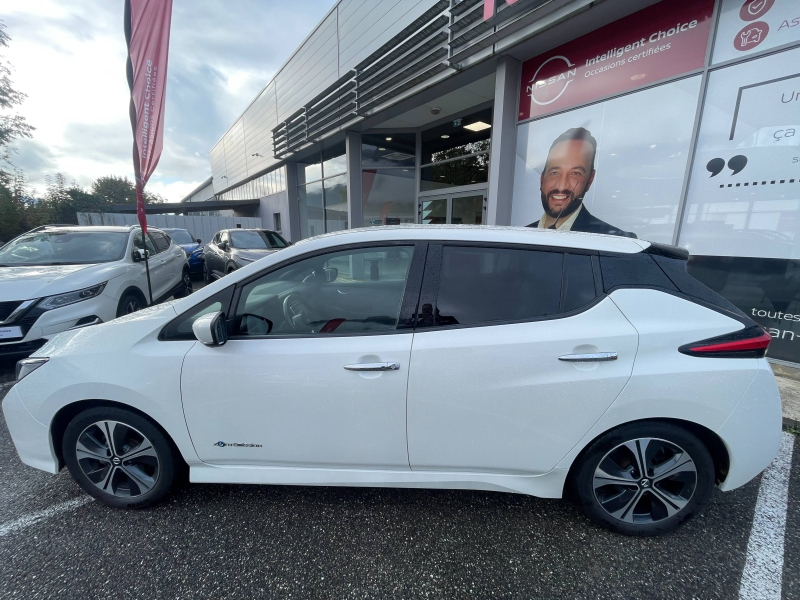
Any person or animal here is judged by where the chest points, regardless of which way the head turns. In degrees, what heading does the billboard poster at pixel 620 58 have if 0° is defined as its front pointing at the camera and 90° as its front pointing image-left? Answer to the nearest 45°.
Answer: approximately 45°

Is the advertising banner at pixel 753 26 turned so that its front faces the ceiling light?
no

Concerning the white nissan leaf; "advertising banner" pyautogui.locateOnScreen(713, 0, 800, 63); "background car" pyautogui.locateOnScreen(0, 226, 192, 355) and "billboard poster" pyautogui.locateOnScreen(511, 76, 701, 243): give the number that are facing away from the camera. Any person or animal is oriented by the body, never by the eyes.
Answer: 0

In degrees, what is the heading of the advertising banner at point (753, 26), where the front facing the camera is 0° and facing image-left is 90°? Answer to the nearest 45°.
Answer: approximately 45°

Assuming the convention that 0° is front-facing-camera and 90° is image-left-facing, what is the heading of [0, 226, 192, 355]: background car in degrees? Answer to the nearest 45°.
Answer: approximately 45°

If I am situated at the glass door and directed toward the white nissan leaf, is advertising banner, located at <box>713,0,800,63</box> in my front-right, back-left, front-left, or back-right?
front-left

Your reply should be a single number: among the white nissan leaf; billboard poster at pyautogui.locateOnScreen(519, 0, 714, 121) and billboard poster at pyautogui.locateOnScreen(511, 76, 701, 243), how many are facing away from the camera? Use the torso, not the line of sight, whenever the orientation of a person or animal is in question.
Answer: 0

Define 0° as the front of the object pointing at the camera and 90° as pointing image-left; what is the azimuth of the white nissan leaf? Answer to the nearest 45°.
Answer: approximately 90°

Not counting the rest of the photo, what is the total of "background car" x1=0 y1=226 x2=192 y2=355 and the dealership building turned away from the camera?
0

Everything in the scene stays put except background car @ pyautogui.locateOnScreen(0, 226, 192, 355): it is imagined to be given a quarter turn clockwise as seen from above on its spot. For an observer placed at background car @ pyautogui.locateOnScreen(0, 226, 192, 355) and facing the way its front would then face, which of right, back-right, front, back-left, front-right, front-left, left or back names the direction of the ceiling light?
back-right

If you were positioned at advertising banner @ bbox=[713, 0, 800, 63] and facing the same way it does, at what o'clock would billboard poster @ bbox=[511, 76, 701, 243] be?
The billboard poster is roughly at 2 o'clock from the advertising banner.

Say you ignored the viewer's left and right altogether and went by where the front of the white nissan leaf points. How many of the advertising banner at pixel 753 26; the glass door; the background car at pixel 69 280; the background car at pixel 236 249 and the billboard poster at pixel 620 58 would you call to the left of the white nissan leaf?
0

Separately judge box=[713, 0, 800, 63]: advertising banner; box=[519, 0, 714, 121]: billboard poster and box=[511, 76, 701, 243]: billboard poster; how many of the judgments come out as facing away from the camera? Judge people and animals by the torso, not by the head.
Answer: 0

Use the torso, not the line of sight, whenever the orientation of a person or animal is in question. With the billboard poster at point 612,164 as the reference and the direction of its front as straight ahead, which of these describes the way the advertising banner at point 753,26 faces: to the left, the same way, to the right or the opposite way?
the same way

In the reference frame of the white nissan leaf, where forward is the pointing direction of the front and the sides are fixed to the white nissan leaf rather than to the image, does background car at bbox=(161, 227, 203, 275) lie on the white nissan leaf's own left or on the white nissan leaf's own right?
on the white nissan leaf's own right

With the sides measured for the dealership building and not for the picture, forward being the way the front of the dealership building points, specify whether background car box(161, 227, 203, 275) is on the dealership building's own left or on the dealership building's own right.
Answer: on the dealership building's own right
